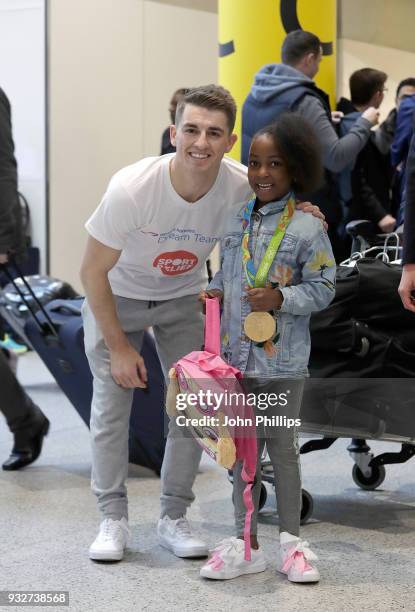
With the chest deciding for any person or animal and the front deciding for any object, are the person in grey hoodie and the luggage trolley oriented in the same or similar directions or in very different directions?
very different directions

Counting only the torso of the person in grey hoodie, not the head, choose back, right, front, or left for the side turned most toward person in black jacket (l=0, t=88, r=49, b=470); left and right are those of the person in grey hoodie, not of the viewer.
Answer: back

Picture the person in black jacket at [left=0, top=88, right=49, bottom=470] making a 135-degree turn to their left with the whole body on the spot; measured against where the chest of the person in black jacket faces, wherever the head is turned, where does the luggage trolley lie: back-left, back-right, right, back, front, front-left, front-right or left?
front

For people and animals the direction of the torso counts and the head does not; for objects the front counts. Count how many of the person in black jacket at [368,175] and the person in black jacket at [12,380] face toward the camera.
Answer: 0

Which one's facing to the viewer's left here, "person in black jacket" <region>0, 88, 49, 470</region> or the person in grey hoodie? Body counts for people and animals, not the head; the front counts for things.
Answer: the person in black jacket

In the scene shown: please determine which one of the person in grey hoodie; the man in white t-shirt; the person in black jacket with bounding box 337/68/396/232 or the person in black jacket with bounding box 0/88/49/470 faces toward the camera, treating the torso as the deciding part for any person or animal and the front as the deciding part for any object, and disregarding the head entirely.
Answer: the man in white t-shirt

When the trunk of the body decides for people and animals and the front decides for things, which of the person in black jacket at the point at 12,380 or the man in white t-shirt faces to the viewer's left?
the person in black jacket

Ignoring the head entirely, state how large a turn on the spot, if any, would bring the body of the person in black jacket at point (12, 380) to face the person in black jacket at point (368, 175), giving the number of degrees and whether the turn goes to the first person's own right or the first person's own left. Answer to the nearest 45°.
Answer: approximately 135° to the first person's own right

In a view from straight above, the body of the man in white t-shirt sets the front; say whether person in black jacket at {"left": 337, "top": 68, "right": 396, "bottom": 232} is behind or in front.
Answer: behind

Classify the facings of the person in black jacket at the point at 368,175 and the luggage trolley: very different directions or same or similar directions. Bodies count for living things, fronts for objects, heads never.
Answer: very different directions

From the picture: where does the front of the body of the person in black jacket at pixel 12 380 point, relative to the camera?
to the viewer's left

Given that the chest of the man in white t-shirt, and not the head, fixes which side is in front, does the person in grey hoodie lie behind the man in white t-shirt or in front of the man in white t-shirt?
behind

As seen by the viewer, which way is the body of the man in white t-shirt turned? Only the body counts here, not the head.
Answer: toward the camera
